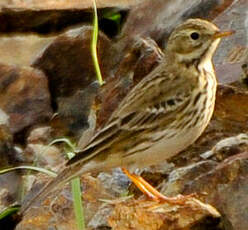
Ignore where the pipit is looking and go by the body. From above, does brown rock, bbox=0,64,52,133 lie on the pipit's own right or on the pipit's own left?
on the pipit's own left

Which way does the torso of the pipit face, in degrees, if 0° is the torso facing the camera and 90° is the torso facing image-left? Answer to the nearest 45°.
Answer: approximately 270°
